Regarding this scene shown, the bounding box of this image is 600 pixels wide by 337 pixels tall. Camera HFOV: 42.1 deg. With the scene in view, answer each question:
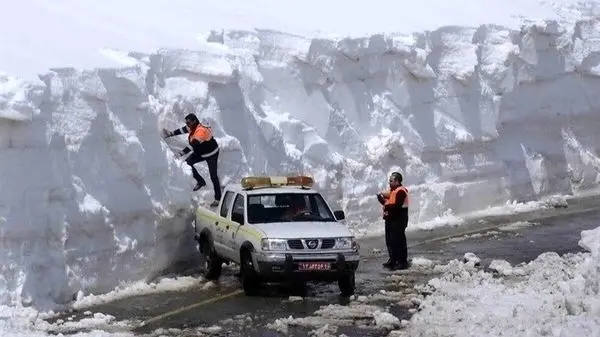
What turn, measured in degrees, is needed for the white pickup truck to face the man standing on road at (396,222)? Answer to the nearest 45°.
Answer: approximately 90° to its left

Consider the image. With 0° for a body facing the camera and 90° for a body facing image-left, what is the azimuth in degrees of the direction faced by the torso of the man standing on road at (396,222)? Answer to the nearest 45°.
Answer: approximately 90°

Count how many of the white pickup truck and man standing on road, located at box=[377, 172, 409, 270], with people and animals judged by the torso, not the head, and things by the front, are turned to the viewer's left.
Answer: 1

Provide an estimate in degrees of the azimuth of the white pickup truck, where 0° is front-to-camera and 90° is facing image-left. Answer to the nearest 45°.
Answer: approximately 315°

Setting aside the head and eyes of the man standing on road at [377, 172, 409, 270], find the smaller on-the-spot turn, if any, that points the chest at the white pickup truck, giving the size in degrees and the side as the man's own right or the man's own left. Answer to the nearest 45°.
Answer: approximately 45° to the man's own left

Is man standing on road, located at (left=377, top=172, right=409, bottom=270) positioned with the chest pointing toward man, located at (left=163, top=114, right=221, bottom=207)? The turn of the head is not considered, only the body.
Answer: yes

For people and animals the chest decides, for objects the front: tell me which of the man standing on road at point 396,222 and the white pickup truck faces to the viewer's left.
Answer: the man standing on road
